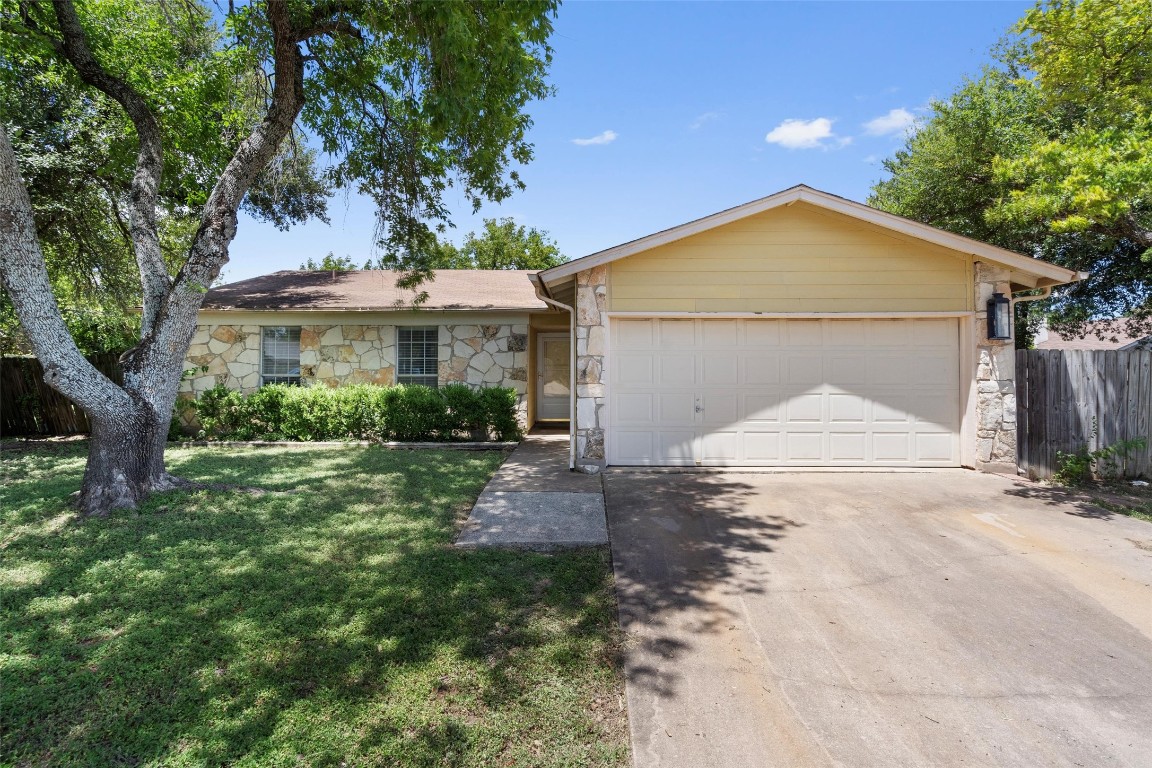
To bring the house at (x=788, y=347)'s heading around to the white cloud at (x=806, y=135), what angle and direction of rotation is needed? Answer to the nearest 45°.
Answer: approximately 180°

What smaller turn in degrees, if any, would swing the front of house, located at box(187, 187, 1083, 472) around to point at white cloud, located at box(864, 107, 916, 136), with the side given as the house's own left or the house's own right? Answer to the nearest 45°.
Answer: approximately 135° to the house's own left

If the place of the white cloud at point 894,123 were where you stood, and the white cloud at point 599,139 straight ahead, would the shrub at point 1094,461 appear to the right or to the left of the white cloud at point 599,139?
left

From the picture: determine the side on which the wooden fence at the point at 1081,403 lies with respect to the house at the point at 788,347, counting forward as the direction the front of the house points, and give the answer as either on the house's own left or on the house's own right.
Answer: on the house's own left

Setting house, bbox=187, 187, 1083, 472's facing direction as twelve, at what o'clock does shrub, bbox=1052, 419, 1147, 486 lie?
The shrub is roughly at 9 o'clock from the house.

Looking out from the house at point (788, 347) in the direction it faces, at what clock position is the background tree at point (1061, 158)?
The background tree is roughly at 8 o'clock from the house.

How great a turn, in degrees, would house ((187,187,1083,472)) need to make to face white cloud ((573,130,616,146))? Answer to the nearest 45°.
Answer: approximately 135° to its right

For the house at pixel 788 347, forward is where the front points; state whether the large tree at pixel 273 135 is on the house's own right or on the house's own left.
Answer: on the house's own right

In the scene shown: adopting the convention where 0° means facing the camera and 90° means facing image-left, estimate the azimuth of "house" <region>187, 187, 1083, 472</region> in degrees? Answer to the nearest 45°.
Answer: approximately 0°
